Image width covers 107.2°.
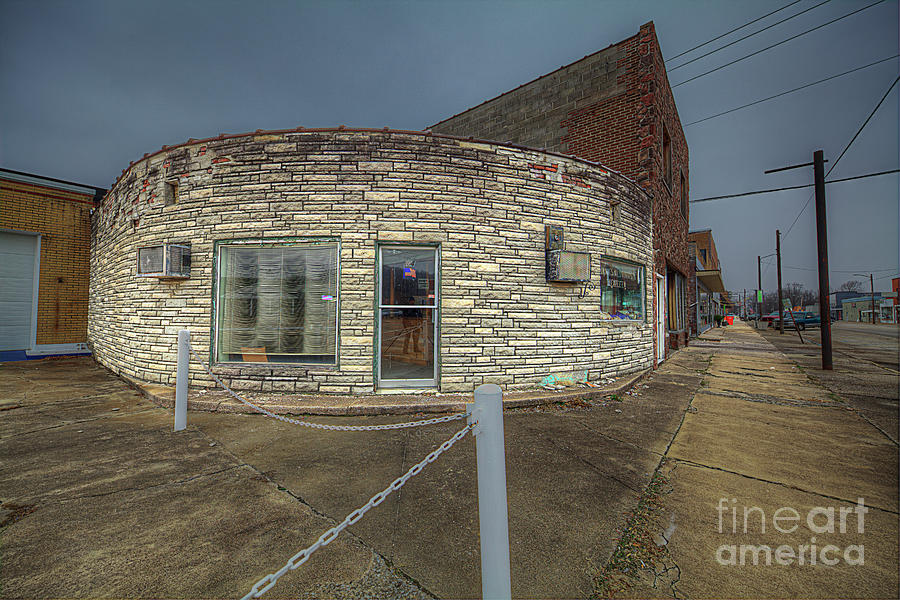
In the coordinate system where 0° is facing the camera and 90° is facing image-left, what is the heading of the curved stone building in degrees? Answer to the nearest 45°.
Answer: approximately 0°

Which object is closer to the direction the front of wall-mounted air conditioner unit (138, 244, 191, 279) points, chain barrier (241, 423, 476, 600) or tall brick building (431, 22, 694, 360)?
the chain barrier

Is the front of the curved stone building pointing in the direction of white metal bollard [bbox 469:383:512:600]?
yes

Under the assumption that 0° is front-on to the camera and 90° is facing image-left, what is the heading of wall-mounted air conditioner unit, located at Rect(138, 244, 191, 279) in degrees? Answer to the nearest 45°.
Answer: approximately 45°

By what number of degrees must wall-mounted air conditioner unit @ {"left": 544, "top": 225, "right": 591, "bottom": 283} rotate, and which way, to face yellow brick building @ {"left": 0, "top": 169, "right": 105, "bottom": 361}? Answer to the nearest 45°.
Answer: approximately 135° to its right
